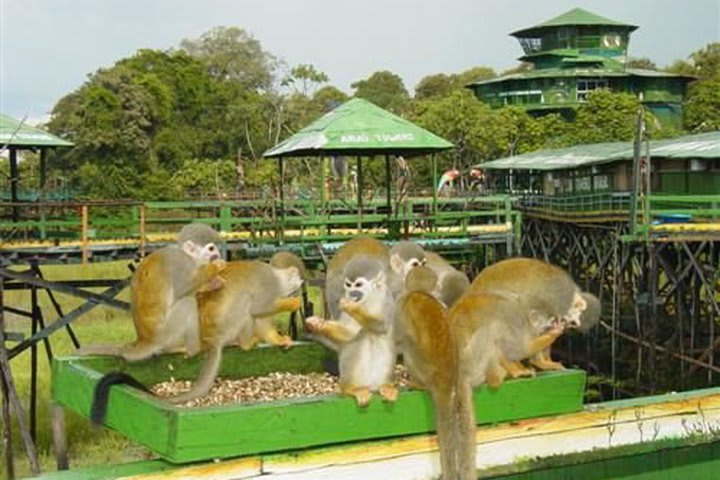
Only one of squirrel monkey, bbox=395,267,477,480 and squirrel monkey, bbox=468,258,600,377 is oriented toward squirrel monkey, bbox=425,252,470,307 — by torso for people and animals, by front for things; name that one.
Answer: squirrel monkey, bbox=395,267,477,480

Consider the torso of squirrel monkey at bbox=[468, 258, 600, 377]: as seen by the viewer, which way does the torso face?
to the viewer's right

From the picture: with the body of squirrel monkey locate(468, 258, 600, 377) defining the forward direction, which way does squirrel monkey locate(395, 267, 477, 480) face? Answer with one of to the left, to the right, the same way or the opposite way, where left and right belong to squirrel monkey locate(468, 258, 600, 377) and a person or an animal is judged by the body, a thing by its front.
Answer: to the left

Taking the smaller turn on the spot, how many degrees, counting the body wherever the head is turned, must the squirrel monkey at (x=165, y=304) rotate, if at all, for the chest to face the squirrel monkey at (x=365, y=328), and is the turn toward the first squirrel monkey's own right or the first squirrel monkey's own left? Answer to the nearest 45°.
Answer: approximately 45° to the first squirrel monkey's own right

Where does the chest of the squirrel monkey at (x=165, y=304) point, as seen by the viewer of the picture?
to the viewer's right

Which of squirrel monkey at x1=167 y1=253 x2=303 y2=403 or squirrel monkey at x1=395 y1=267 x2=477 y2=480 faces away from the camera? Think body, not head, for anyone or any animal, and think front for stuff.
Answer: squirrel monkey at x1=395 y1=267 x2=477 y2=480

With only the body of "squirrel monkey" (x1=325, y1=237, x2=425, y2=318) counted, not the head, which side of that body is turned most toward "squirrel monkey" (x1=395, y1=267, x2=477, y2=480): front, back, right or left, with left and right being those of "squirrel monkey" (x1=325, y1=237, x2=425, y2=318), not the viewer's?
right

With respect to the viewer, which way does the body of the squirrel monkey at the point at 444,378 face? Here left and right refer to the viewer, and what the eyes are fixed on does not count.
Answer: facing away from the viewer

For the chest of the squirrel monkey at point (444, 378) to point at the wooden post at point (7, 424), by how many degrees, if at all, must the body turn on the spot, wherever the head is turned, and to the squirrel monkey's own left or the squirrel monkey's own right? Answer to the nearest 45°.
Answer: approximately 45° to the squirrel monkey's own left

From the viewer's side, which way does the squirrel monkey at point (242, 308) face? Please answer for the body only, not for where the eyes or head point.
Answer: to the viewer's right

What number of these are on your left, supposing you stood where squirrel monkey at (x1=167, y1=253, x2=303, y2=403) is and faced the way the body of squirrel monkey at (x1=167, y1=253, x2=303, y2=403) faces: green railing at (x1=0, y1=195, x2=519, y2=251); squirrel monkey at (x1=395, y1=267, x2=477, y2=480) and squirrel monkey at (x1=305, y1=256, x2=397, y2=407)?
1
